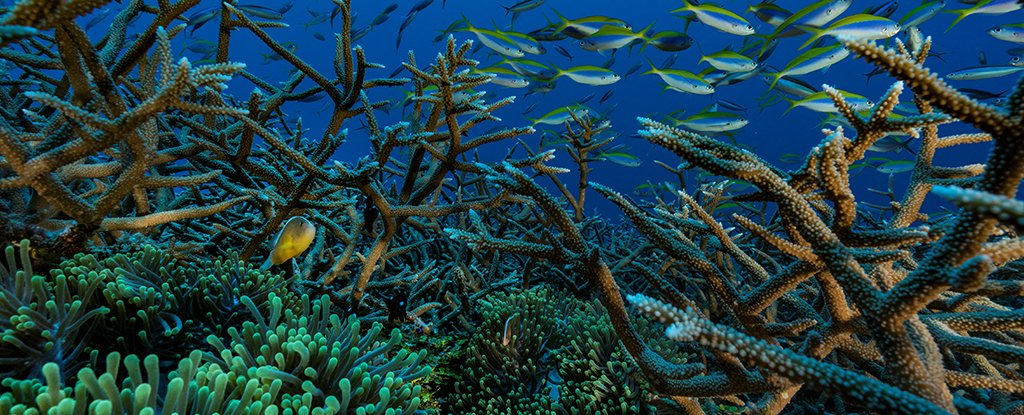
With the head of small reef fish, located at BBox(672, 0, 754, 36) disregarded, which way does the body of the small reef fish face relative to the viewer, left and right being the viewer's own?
facing to the right of the viewer

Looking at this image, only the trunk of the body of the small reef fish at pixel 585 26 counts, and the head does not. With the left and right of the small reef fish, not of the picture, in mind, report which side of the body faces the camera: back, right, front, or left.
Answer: right

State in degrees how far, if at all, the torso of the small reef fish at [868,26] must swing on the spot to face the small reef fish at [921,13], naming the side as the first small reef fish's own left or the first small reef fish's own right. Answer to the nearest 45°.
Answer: approximately 45° to the first small reef fish's own left

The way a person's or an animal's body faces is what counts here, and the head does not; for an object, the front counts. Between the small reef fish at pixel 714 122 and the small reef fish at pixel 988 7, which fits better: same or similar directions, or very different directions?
same or similar directions

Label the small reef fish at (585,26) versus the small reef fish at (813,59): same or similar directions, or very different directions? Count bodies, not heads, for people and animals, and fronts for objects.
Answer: same or similar directions

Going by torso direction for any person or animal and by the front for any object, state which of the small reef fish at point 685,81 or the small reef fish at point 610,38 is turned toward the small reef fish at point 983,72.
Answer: the small reef fish at point 685,81

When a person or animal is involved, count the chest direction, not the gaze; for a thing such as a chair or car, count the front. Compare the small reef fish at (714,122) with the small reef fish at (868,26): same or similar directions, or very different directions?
same or similar directions

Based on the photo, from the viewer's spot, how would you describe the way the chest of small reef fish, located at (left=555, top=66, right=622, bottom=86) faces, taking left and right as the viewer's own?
facing to the right of the viewer

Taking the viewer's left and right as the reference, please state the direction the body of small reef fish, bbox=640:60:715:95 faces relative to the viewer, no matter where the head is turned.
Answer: facing to the right of the viewer

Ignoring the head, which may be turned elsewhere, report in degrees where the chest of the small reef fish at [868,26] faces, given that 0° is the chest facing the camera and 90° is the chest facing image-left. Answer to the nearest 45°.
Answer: approximately 270°

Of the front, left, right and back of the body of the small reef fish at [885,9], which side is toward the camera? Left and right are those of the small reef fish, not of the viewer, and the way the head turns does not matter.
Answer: right

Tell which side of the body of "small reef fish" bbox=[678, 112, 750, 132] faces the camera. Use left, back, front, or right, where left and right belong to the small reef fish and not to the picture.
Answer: right

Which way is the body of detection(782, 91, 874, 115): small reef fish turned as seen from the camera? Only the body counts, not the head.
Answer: to the viewer's right

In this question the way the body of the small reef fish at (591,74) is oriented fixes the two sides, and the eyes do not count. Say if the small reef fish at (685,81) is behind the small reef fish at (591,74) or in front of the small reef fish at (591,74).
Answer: in front
